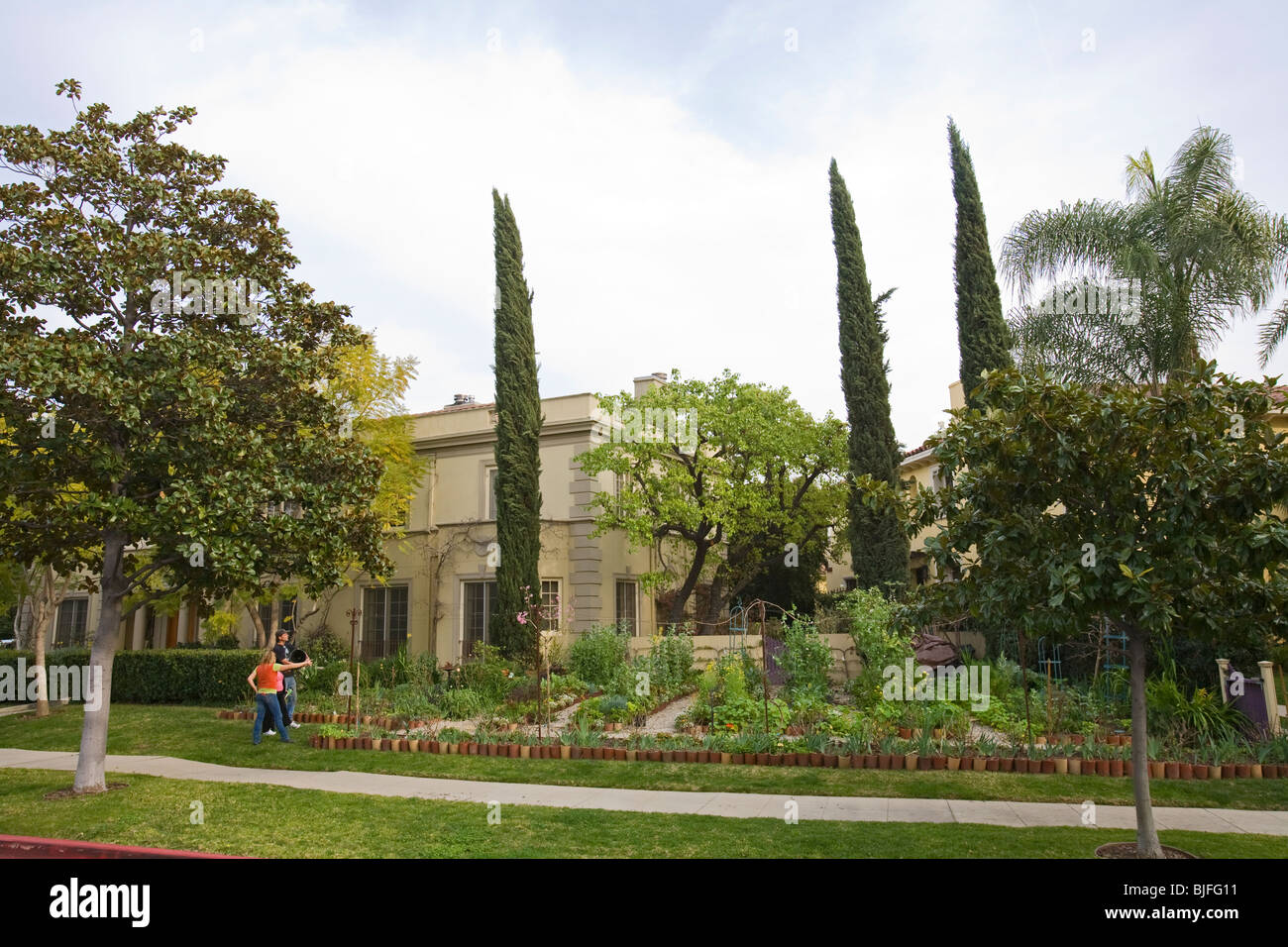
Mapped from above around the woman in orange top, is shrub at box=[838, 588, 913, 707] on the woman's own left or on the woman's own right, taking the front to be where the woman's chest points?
on the woman's own right

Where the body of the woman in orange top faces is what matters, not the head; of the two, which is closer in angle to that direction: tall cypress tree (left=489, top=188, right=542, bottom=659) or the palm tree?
the tall cypress tree

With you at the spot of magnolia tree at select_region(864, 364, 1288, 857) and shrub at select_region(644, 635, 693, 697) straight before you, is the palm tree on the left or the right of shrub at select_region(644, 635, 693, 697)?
right

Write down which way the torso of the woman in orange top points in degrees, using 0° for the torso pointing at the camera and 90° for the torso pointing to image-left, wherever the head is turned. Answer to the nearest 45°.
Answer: approximately 225°

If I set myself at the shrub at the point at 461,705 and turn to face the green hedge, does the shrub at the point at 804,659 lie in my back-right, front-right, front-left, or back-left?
back-right

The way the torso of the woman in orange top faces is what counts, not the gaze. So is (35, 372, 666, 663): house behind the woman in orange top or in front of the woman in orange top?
in front

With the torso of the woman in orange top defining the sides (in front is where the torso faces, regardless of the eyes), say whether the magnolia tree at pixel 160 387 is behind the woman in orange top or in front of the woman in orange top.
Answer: behind

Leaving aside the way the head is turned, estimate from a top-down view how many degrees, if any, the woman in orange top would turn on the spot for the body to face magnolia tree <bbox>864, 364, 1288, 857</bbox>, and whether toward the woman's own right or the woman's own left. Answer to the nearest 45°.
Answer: approximately 90° to the woman's own right

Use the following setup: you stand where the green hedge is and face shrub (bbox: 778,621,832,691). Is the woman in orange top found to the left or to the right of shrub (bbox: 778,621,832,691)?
right

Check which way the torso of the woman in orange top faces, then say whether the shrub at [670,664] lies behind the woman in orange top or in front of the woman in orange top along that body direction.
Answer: in front
